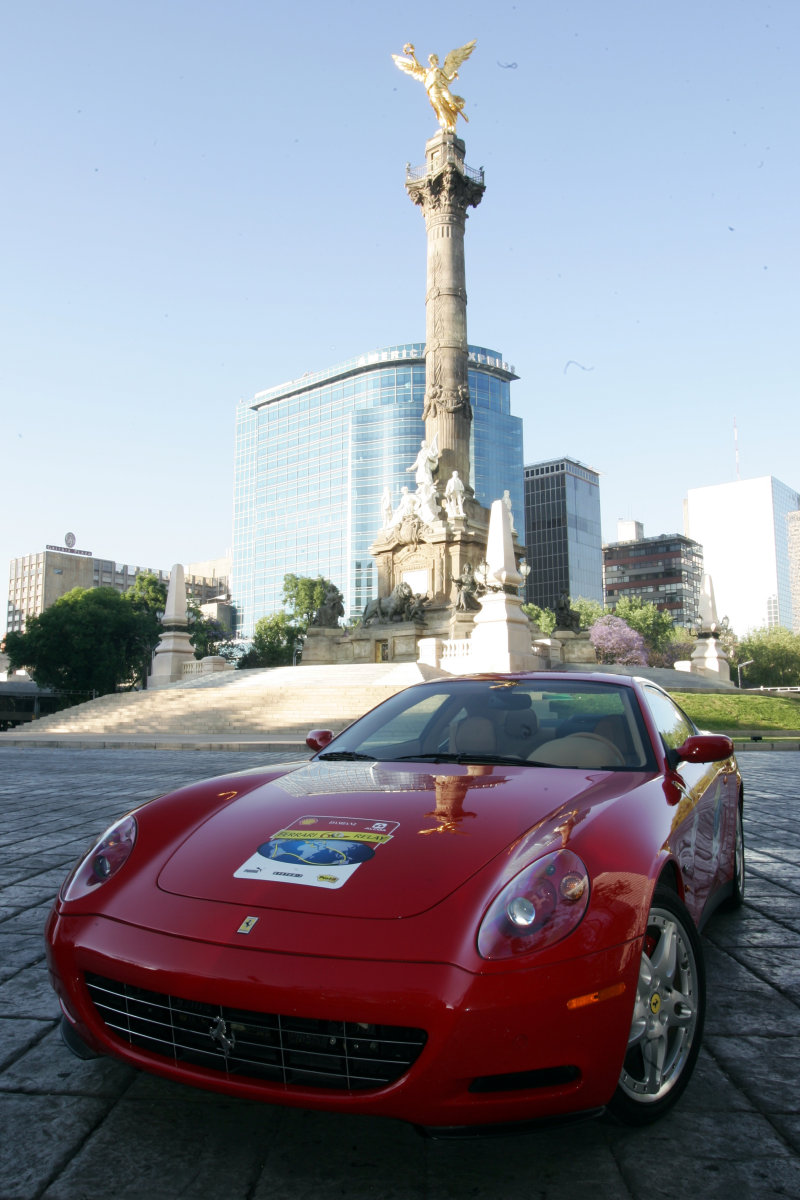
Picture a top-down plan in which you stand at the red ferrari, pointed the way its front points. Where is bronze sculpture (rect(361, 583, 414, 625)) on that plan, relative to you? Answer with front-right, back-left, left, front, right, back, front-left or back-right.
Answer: back-right

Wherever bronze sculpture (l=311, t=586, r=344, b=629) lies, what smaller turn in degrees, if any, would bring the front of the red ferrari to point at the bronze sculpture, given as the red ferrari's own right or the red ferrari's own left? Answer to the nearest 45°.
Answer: approximately 135° to the red ferrari's own right

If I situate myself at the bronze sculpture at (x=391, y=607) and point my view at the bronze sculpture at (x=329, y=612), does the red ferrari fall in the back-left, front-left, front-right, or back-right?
back-left

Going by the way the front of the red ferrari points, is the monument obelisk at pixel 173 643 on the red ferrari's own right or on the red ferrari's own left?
on the red ferrari's own right

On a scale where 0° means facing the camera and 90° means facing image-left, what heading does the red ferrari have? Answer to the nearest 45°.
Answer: approximately 45°

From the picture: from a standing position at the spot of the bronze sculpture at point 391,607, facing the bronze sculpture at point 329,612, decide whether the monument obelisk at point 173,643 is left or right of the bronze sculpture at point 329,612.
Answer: left
